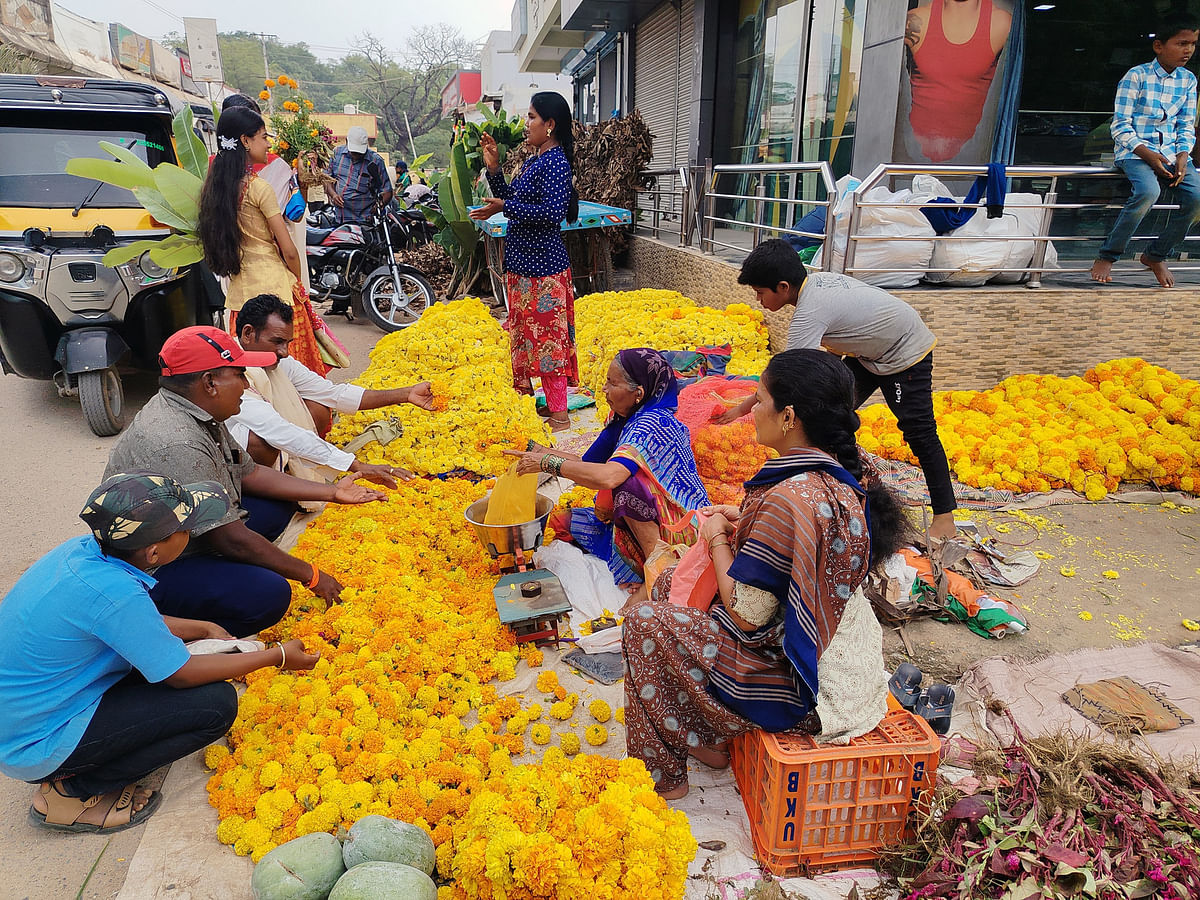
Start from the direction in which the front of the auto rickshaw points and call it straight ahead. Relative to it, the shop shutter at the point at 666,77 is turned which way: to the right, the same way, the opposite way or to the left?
to the right

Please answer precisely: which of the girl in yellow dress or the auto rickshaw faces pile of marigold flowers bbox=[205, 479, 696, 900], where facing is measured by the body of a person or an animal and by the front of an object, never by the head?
the auto rickshaw

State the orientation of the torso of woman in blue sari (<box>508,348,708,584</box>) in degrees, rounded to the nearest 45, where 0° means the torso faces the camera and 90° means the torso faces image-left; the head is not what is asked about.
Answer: approximately 90°

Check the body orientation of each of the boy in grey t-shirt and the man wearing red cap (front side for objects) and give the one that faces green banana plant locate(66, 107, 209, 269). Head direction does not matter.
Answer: the boy in grey t-shirt

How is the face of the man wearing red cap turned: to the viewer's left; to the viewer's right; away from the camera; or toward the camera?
to the viewer's right

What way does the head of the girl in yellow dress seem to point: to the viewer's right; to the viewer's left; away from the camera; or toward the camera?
to the viewer's right

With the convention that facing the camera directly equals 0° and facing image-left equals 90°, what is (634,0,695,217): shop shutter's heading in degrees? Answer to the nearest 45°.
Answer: approximately 45°

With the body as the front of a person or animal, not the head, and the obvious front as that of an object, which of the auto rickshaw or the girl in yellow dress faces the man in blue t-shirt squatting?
the auto rickshaw

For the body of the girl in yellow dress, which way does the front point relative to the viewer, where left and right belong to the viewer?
facing away from the viewer and to the right of the viewer

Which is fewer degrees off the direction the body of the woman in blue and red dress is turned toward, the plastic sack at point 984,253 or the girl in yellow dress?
the girl in yellow dress

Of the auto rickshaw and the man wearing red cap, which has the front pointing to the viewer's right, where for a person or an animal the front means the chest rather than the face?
the man wearing red cap
